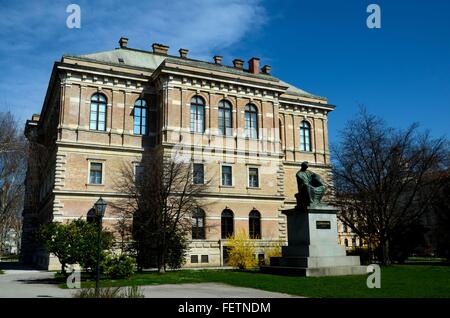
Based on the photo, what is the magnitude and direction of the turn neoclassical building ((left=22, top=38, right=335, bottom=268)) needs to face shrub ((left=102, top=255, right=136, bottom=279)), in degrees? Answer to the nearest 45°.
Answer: approximately 45° to its right

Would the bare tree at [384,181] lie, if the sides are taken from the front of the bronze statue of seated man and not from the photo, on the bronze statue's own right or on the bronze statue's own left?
on the bronze statue's own left

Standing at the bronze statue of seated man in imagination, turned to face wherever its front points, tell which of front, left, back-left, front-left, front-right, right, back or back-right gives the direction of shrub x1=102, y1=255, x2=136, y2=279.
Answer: back-right

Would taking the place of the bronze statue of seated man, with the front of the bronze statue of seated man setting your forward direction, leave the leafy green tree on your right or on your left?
on your right

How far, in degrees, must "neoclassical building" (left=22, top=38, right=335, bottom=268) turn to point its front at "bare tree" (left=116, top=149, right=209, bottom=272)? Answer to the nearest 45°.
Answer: approximately 45° to its right

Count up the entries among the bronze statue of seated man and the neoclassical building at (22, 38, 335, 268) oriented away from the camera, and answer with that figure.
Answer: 0

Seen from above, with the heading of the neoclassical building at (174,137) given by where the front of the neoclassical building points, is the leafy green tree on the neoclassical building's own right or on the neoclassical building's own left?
on the neoclassical building's own right

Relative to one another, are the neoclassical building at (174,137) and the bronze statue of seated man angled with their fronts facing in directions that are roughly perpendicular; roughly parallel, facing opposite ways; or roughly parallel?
roughly parallel

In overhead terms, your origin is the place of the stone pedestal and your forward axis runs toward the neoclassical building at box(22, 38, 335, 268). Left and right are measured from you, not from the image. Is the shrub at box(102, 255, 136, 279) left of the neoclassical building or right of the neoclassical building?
left
